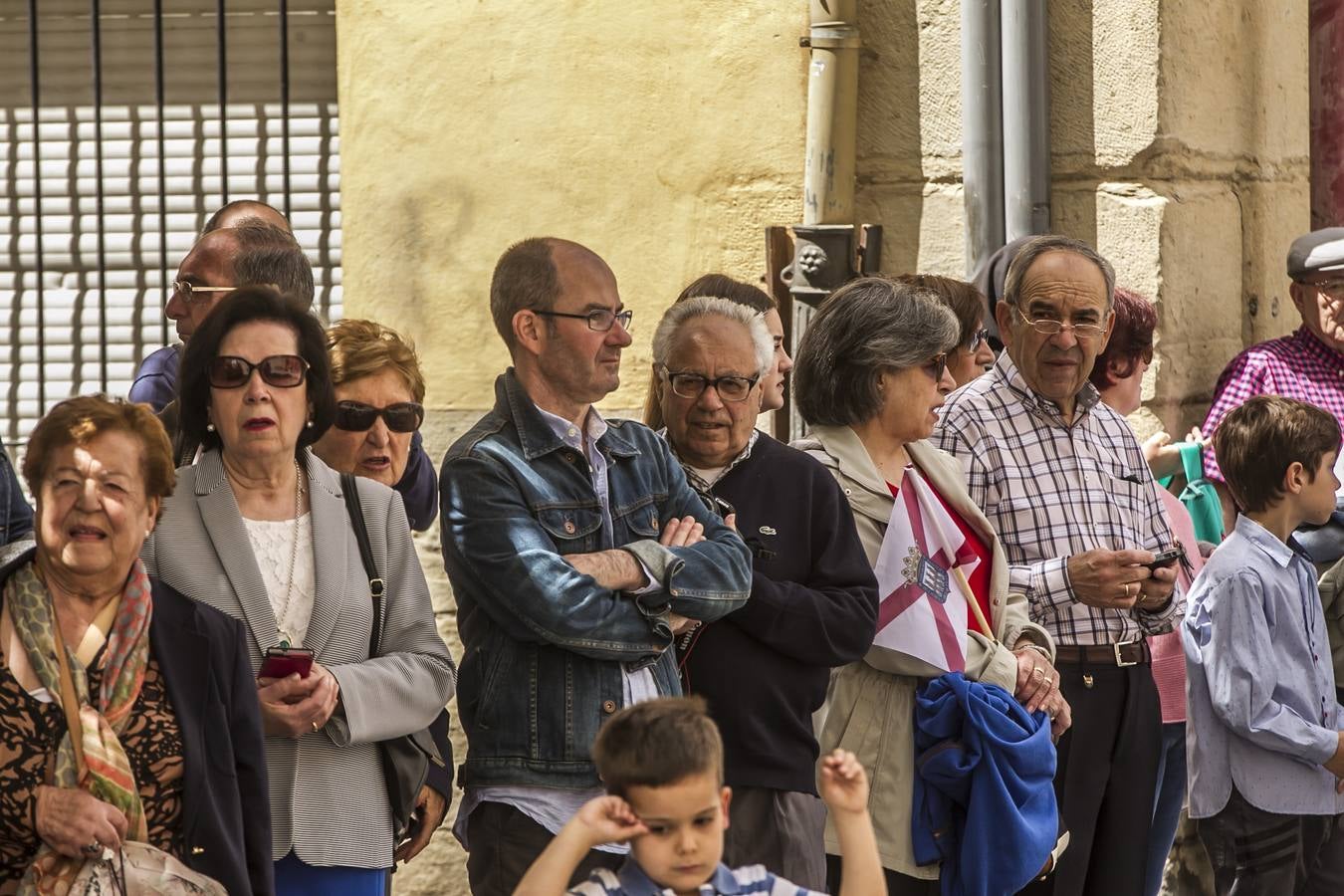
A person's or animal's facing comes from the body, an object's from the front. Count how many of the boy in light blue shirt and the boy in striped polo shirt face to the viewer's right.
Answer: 1

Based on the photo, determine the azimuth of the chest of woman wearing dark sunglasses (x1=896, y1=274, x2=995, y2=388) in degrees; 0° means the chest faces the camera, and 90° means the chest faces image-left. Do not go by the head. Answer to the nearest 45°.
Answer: approximately 315°

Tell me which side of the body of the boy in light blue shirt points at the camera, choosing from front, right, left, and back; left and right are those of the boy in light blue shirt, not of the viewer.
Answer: right

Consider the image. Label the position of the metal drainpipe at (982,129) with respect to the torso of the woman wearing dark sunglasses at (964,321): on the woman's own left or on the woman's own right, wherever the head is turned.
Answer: on the woman's own left

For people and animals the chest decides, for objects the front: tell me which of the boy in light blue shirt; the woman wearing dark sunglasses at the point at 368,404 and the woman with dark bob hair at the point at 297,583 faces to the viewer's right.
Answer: the boy in light blue shirt

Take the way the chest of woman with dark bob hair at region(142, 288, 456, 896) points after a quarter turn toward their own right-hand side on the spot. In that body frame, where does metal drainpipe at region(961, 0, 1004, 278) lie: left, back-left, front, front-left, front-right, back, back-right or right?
back-right
